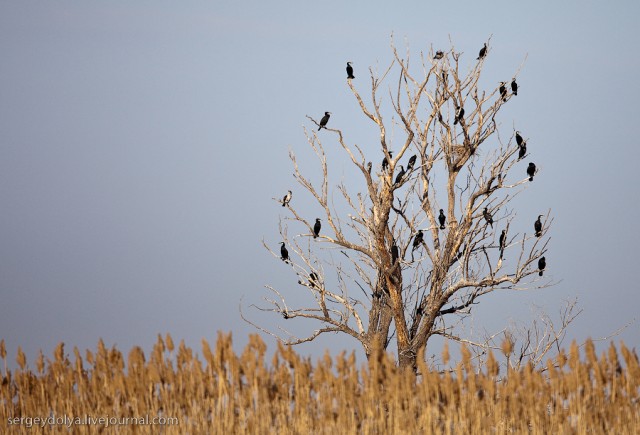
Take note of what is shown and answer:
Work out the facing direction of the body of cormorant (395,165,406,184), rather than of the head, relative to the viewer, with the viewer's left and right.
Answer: facing to the right of the viewer
